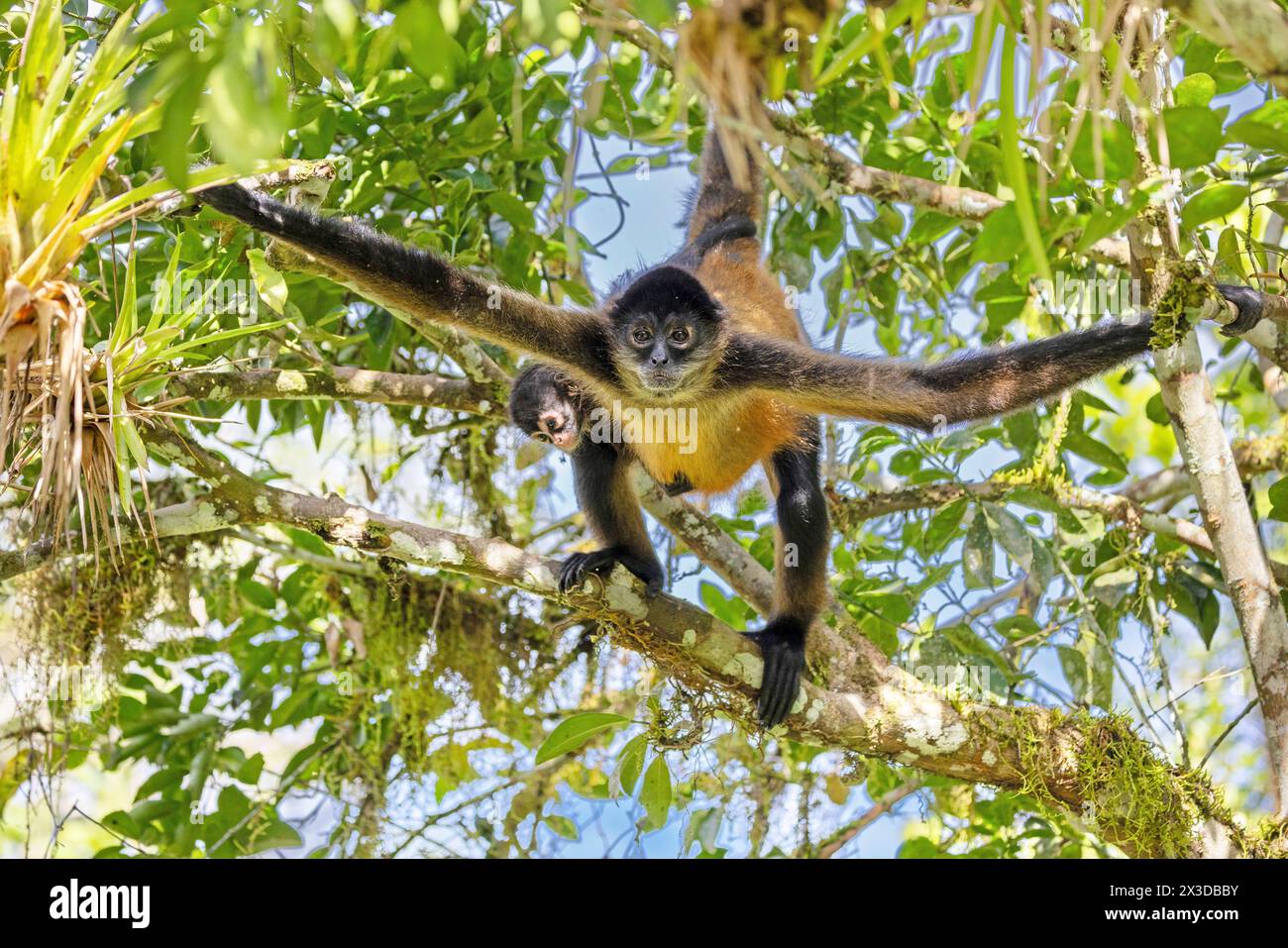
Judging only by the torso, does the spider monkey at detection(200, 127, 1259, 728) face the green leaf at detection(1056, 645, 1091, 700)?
no

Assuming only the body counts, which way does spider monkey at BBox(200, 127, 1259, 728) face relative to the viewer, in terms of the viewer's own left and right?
facing the viewer
